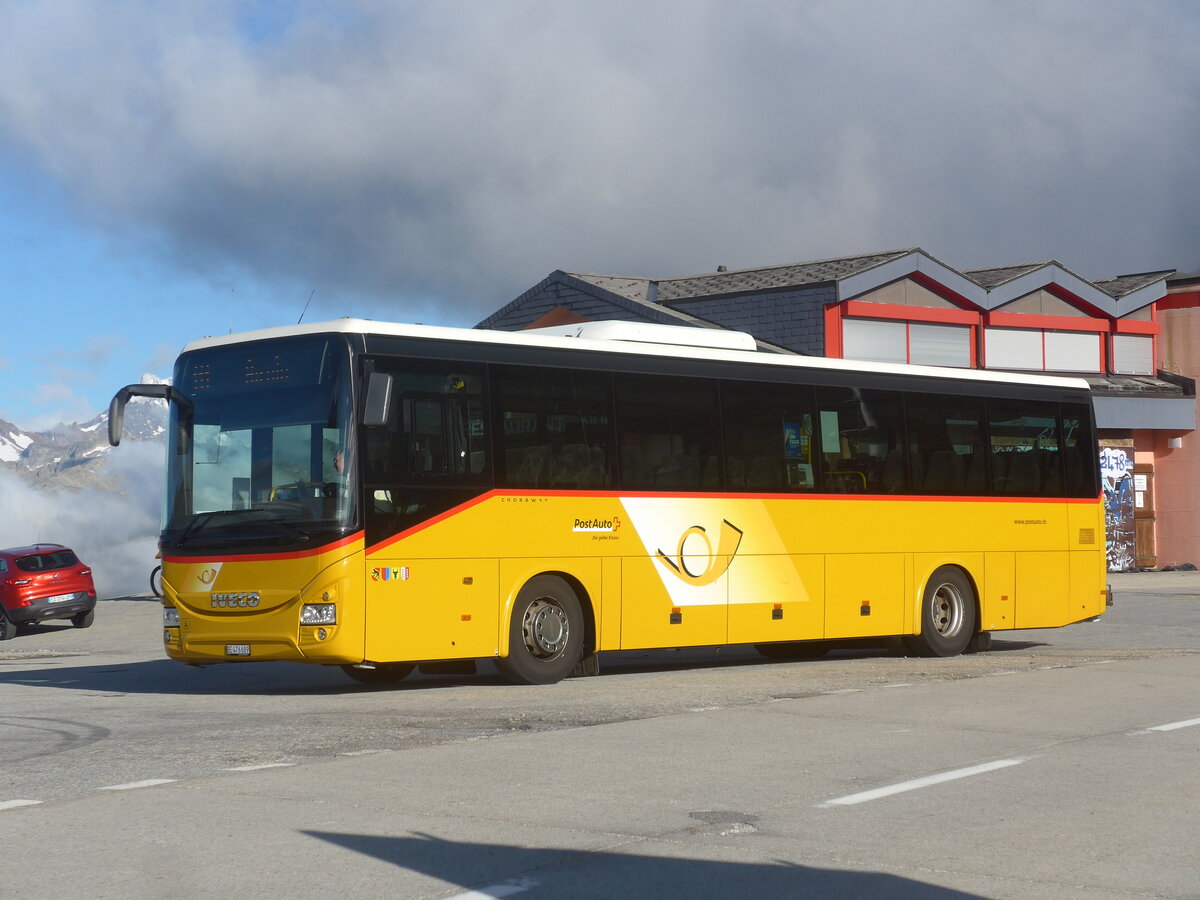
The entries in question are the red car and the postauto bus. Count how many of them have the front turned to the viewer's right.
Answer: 0

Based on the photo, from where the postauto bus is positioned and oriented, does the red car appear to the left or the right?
on its right

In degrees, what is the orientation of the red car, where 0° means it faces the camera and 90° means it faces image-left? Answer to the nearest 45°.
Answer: approximately 135°

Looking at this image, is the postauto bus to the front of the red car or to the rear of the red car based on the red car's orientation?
to the rear

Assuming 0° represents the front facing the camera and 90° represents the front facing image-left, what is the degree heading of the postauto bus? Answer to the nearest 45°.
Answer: approximately 45°

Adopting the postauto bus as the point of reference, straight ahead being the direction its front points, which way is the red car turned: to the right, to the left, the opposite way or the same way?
to the right
